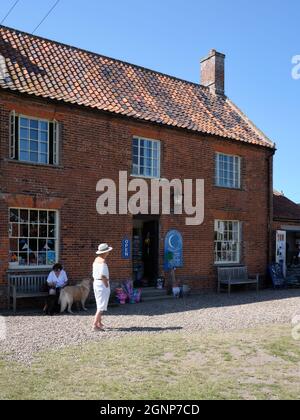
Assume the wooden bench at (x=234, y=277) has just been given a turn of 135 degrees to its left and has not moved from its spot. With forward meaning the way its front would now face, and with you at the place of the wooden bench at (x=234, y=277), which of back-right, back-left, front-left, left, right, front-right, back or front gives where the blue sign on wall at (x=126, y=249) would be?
back-left

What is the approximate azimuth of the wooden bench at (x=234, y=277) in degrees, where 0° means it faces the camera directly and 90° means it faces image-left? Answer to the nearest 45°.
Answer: approximately 315°

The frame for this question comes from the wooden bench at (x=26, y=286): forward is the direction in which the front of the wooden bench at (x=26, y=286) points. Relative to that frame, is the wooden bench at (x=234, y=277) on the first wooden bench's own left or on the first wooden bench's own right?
on the first wooden bench's own left

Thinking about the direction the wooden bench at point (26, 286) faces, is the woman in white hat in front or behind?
in front

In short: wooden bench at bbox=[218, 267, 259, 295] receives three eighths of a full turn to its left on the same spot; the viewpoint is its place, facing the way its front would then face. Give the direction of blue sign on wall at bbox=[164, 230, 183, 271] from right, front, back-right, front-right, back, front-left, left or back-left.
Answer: back-left

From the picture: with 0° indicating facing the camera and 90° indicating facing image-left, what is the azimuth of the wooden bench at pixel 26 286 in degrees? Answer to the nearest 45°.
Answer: approximately 315°

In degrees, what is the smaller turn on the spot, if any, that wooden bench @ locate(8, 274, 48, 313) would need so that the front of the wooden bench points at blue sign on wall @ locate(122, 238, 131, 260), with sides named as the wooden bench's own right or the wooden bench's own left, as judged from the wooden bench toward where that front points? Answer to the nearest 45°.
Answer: approximately 90° to the wooden bench's own left

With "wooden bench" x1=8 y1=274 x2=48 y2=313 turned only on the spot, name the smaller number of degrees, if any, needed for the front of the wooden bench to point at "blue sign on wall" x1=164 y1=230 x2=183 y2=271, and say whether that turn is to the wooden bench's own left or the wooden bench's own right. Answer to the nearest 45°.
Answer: approximately 90° to the wooden bench's own left

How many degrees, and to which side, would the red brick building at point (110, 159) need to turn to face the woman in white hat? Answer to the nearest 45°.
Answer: approximately 45° to its right

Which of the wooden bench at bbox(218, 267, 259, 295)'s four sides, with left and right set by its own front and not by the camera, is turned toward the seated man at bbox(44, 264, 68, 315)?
right
